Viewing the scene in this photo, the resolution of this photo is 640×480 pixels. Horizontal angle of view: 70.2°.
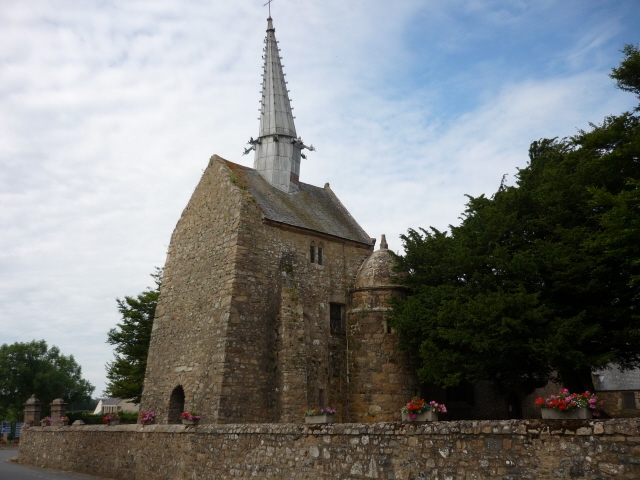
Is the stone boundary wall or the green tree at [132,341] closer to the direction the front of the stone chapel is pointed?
the stone boundary wall

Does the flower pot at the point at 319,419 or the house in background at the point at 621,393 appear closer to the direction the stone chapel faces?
the flower pot

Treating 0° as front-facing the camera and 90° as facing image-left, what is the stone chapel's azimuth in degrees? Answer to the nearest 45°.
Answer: approximately 45°

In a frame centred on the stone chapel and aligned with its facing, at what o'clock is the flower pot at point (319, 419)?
The flower pot is roughly at 10 o'clock from the stone chapel.

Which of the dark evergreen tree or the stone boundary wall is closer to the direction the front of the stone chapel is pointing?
the stone boundary wall

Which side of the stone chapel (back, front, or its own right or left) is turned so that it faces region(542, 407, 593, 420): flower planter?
left

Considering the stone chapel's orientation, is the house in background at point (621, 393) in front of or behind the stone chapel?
behind

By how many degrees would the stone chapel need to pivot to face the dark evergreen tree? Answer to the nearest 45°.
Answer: approximately 90° to its left
